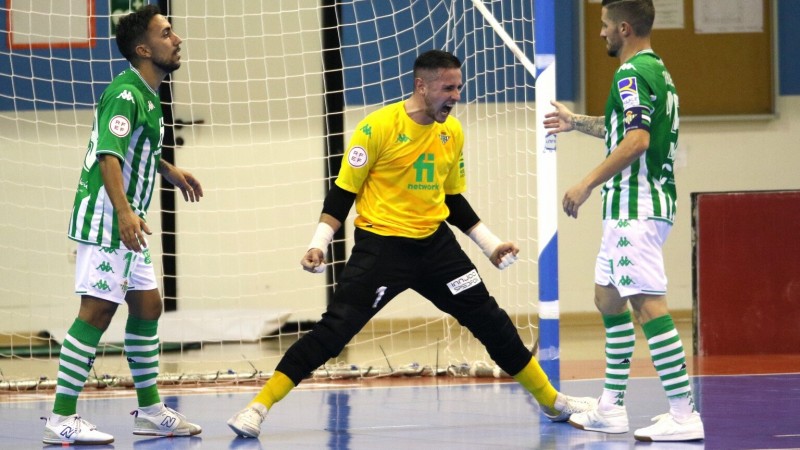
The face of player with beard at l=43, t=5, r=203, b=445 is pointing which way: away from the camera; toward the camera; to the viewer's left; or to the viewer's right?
to the viewer's right

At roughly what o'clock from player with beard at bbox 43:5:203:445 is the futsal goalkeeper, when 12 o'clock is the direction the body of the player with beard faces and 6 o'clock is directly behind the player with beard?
The futsal goalkeeper is roughly at 12 o'clock from the player with beard.

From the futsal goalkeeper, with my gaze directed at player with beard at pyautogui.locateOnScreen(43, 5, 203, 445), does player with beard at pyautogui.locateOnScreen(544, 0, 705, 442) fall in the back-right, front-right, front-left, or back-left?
back-left

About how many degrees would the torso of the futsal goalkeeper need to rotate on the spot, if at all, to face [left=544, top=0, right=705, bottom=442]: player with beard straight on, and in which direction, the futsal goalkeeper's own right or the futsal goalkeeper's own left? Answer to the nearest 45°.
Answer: approximately 45° to the futsal goalkeeper's own left

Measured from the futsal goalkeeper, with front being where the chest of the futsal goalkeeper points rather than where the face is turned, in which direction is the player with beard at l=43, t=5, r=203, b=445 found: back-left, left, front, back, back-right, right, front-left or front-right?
back-right

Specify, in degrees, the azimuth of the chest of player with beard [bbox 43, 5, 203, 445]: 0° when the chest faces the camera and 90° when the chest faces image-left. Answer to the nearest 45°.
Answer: approximately 270°

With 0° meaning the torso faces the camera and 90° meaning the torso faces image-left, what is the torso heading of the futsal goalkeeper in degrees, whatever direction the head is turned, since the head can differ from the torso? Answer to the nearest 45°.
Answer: approximately 315°

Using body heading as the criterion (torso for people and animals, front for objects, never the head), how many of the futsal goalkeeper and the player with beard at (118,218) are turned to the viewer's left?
0

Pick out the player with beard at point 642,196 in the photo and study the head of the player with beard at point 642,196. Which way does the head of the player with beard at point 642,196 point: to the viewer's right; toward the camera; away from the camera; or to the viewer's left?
to the viewer's left

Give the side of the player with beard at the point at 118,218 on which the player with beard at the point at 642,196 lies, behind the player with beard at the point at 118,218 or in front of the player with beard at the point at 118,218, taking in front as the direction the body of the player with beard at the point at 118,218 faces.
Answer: in front
